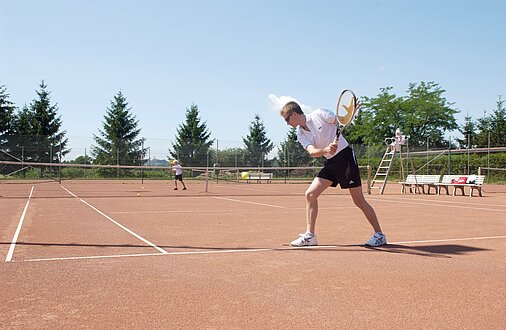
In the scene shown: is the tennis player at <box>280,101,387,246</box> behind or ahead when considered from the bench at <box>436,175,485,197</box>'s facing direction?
ahead

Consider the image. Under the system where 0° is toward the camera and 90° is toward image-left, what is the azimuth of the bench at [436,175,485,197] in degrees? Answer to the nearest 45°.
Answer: approximately 45°

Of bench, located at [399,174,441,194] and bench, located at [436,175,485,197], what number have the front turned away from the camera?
0

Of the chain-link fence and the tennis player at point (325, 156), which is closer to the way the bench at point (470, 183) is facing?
the tennis player

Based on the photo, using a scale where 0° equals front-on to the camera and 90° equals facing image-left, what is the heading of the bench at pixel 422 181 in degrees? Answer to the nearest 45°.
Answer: approximately 45°

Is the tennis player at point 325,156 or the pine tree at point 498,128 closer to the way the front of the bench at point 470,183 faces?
the tennis player
